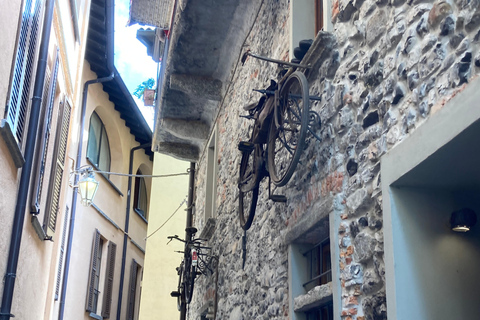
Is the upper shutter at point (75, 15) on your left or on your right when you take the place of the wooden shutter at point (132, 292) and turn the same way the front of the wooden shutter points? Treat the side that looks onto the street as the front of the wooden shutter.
on your right

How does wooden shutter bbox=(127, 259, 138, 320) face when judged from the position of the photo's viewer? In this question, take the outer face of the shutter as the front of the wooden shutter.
facing the viewer and to the right of the viewer

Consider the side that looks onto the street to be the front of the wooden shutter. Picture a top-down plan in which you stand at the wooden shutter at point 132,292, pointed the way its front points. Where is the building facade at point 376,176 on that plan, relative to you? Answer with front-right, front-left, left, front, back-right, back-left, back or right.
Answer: front-right

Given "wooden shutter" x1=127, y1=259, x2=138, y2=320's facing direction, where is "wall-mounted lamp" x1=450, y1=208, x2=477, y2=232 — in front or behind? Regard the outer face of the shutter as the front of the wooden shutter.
in front
